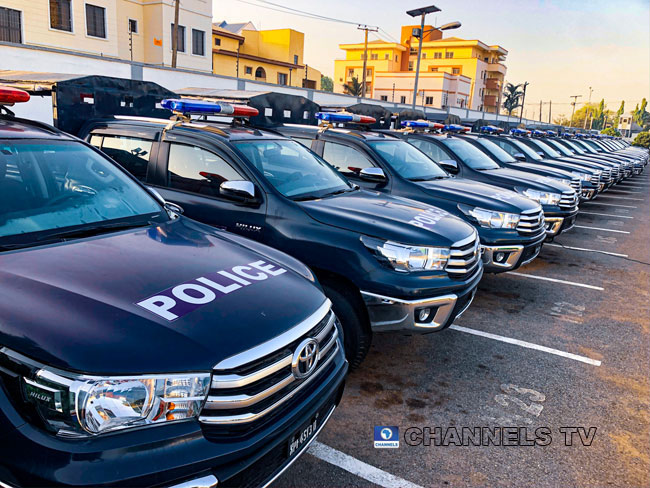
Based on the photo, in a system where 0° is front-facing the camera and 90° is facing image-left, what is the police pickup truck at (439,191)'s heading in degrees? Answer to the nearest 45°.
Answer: approximately 315°

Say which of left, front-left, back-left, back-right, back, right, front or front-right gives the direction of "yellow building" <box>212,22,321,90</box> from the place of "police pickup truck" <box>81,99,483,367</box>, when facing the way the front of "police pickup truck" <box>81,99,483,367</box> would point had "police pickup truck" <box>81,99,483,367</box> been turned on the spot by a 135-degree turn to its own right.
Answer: right

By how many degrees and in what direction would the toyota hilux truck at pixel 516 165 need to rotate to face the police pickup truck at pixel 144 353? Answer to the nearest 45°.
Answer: approximately 45° to its right

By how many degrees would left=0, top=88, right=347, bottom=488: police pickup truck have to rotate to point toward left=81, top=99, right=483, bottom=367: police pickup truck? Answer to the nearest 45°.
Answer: approximately 90° to its left

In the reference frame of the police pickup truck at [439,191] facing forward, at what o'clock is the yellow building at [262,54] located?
The yellow building is roughly at 7 o'clock from the police pickup truck.

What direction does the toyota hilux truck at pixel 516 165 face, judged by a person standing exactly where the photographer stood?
facing the viewer and to the right of the viewer

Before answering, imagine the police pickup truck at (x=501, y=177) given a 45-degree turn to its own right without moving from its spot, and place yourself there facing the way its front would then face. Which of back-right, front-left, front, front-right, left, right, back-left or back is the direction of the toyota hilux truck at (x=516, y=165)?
back

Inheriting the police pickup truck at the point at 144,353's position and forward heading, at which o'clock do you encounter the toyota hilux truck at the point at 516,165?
The toyota hilux truck is roughly at 9 o'clock from the police pickup truck.

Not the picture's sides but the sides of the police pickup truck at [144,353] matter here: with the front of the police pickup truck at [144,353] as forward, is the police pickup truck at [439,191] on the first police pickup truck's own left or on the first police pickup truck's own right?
on the first police pickup truck's own left

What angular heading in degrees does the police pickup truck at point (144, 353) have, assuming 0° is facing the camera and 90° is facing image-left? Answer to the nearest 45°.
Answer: approximately 315°
